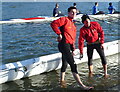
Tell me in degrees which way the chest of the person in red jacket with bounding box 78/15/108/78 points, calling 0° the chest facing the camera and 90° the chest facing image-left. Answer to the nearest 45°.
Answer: approximately 0°
